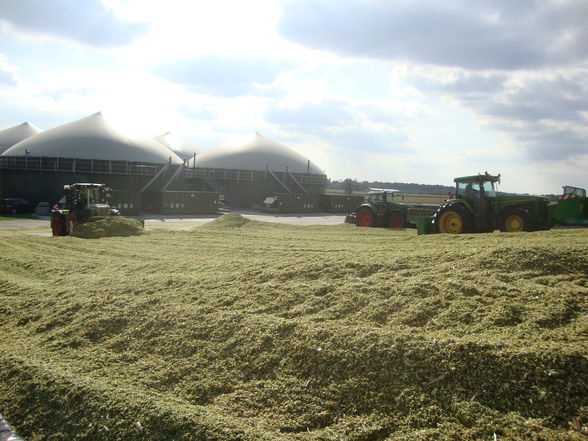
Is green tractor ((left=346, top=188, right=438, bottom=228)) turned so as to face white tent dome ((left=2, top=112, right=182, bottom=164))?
no

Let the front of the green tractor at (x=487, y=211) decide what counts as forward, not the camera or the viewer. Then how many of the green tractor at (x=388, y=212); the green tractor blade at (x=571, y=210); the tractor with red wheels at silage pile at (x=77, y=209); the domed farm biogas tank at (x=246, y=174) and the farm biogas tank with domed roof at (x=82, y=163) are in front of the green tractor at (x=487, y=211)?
1

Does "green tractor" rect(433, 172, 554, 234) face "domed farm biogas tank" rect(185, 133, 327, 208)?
no

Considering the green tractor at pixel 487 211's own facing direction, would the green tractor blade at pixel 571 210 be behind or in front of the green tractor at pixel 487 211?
in front

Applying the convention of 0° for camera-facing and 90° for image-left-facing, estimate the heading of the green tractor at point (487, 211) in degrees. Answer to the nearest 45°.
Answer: approximately 270°

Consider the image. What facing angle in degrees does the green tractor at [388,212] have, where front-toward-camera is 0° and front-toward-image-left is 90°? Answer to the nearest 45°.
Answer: approximately 270°

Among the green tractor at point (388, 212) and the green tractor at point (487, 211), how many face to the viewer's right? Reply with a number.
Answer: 2

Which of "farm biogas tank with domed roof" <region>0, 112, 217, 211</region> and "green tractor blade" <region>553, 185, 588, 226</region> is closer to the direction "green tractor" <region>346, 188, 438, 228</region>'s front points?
the green tractor blade

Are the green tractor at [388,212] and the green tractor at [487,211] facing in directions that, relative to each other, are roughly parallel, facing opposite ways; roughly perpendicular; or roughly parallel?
roughly parallel

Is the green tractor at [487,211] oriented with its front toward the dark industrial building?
no
